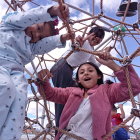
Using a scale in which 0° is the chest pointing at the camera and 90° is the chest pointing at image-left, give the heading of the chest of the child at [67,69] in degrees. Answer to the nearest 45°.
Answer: approximately 315°
